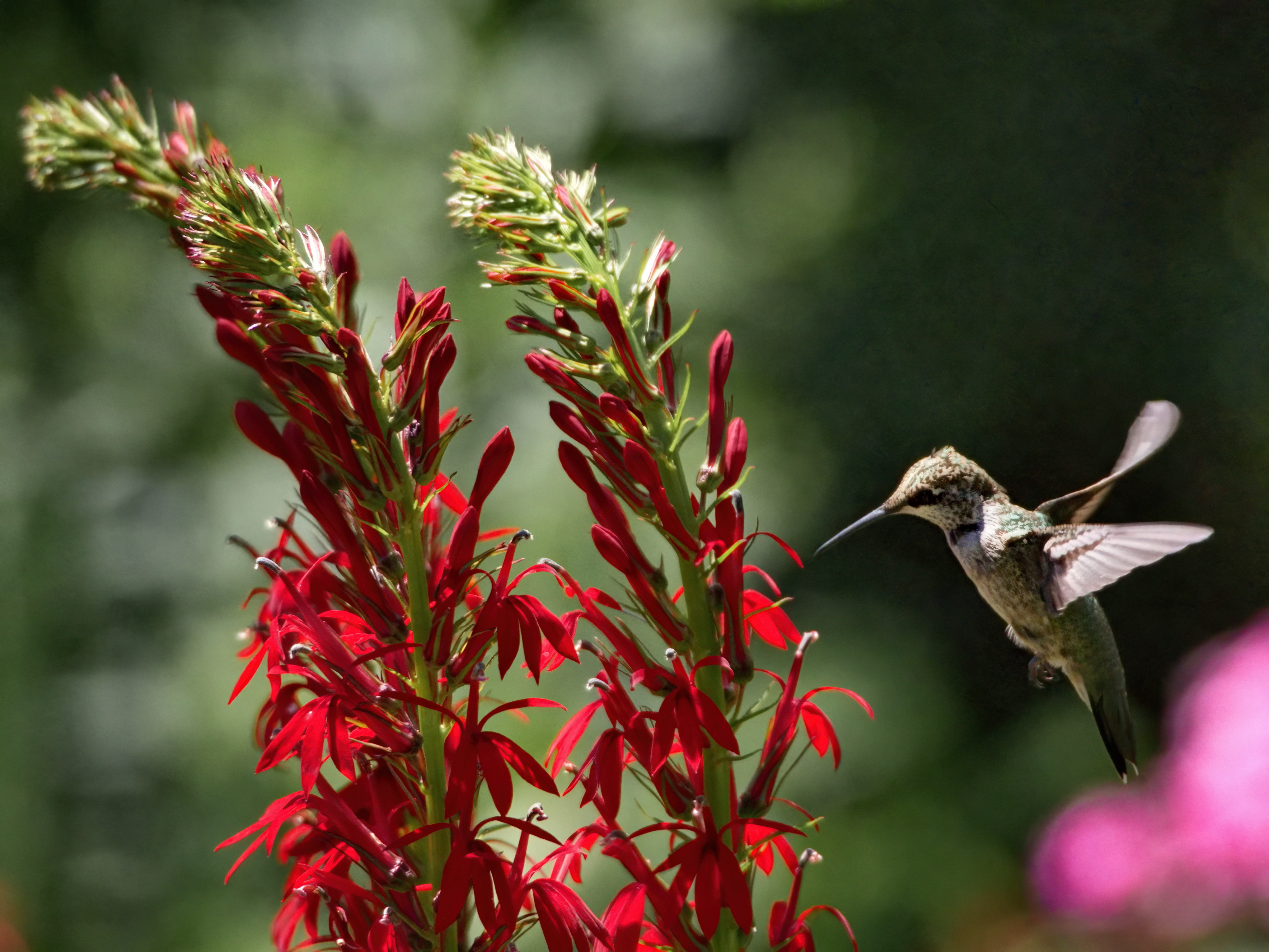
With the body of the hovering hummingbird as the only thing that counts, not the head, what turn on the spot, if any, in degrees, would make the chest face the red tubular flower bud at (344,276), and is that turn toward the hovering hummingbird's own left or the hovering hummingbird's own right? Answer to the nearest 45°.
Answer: approximately 45° to the hovering hummingbird's own left

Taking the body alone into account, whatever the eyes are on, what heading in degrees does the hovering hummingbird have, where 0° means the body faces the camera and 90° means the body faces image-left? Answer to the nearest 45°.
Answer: approximately 90°
